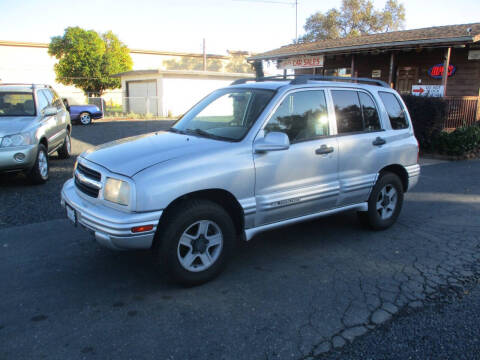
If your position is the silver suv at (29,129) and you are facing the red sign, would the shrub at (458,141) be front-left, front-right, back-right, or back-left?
front-right

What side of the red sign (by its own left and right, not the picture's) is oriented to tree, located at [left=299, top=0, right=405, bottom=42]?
back

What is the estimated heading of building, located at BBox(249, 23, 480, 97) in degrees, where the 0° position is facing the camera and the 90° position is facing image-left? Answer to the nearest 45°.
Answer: approximately 45°

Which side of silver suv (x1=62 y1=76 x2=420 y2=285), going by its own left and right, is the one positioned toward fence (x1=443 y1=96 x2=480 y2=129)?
back

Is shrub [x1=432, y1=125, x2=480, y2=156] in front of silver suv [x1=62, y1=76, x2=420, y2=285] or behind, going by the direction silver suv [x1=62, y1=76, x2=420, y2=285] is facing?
behind

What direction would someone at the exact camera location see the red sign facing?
facing the viewer

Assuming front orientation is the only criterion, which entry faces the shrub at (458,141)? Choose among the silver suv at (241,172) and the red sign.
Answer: the red sign

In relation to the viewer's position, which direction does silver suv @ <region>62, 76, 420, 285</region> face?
facing the viewer and to the left of the viewer

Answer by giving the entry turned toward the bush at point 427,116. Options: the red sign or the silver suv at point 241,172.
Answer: the red sign

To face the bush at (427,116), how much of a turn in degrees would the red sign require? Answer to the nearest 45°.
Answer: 0° — it already faces it

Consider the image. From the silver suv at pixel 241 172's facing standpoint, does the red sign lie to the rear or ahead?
to the rear

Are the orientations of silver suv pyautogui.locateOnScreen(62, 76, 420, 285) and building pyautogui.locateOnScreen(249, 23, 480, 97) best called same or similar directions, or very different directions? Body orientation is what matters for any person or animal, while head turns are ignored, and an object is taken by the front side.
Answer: same or similar directions

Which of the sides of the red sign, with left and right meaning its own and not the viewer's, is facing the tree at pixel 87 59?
right

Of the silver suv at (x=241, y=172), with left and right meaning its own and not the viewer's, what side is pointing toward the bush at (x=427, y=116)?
back

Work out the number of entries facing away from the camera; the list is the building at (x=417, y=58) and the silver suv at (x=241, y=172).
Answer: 0

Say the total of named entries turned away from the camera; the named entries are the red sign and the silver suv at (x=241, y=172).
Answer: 0

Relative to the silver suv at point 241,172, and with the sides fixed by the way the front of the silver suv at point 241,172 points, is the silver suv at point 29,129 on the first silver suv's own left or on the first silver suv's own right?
on the first silver suv's own right

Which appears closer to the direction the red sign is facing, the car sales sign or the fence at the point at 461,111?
the fence
